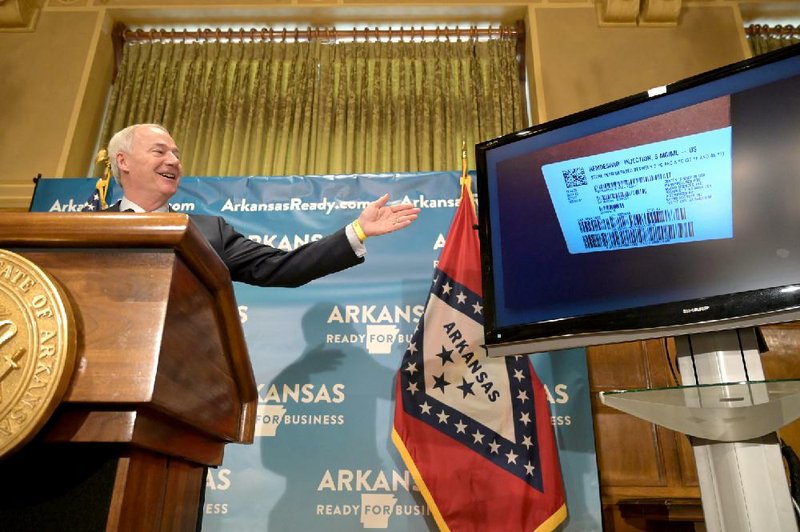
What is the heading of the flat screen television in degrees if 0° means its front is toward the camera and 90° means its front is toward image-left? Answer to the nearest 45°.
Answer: approximately 45°

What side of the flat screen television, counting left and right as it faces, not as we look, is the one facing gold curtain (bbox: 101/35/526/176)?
right

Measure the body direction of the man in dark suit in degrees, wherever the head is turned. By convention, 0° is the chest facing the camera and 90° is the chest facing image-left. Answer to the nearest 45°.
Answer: approximately 315°

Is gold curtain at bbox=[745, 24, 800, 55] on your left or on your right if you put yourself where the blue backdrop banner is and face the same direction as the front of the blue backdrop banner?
on your left

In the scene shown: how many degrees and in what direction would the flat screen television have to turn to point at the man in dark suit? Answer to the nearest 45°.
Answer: approximately 45° to its right

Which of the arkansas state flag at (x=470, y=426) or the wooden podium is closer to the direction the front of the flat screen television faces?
the wooden podium

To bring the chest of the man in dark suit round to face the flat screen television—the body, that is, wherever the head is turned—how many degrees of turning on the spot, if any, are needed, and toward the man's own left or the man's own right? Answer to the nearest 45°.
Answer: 0° — they already face it
